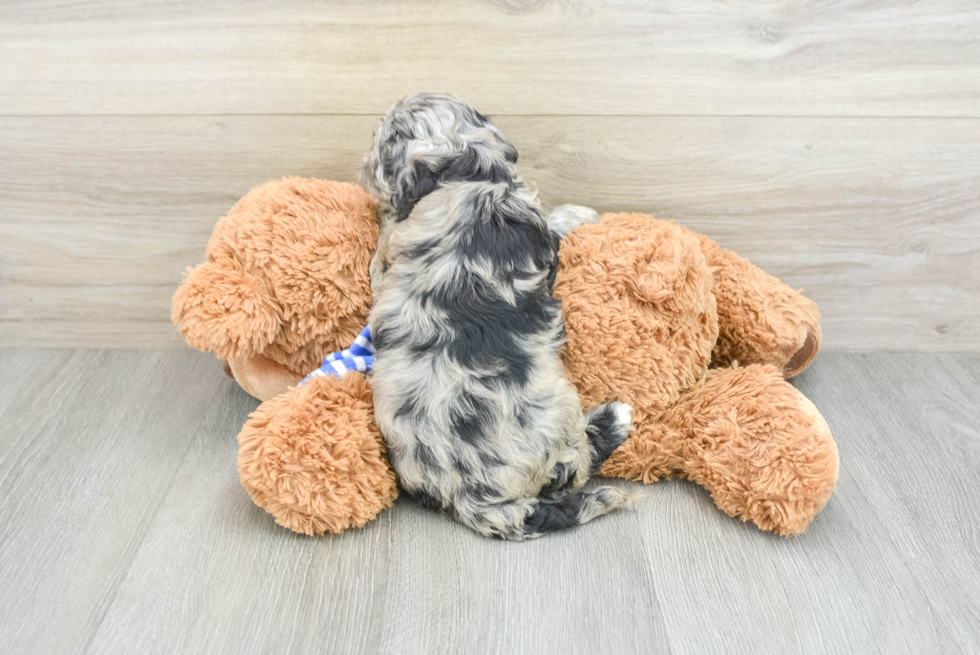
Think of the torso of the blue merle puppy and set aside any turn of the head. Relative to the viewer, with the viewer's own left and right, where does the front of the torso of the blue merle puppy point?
facing away from the viewer
